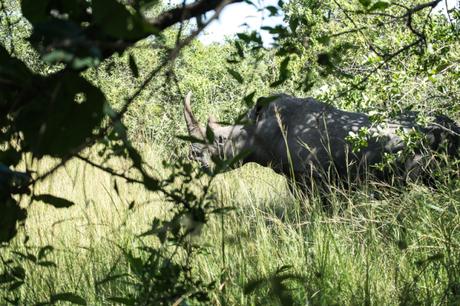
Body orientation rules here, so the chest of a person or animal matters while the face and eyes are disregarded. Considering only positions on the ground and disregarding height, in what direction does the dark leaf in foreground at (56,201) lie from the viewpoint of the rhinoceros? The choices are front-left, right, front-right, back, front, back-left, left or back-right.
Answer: left

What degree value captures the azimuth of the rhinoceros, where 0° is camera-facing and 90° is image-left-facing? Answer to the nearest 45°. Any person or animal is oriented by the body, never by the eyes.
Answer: approximately 90°
